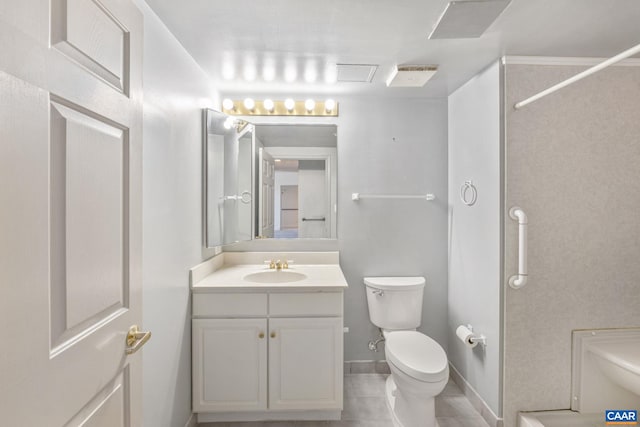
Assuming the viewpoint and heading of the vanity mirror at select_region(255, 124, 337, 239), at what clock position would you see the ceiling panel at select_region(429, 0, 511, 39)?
The ceiling panel is roughly at 11 o'clock from the vanity mirror.

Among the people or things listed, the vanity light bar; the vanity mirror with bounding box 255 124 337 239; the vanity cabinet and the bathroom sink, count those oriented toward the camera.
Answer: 4

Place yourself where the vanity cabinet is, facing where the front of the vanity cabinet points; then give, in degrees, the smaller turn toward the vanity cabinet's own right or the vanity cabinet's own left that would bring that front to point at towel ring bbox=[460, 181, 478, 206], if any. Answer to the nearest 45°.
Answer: approximately 90° to the vanity cabinet's own left

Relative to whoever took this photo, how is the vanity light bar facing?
facing the viewer

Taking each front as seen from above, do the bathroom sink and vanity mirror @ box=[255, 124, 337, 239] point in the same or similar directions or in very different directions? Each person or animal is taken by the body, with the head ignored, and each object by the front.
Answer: same or similar directions

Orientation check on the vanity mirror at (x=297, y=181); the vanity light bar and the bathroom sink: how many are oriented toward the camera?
3

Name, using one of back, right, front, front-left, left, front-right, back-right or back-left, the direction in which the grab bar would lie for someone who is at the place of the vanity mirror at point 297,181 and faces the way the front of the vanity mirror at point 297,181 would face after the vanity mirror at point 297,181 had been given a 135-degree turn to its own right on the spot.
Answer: back

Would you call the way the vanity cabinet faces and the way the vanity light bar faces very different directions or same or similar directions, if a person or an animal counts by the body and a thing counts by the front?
same or similar directions

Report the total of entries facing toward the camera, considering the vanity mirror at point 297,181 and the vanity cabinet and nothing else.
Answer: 2
